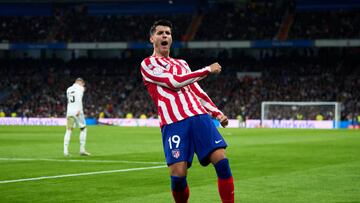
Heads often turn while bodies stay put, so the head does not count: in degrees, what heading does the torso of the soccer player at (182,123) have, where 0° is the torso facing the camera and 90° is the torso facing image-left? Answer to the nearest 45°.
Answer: approximately 315°
